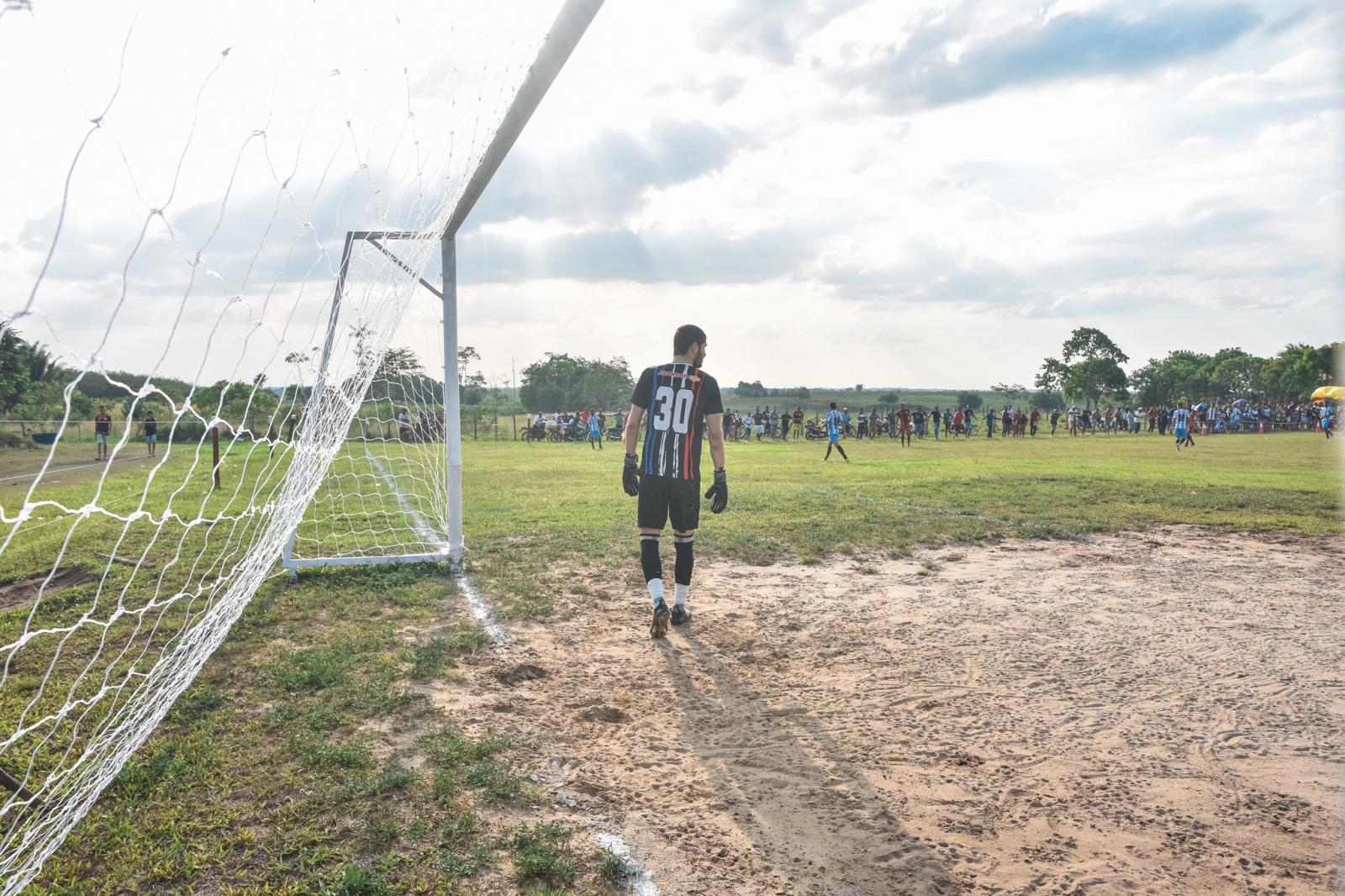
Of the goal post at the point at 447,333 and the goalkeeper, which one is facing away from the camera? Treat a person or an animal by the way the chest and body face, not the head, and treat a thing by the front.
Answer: the goalkeeper

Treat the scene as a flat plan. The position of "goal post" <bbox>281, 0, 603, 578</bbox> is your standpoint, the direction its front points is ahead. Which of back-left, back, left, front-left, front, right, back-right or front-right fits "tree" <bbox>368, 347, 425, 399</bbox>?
left

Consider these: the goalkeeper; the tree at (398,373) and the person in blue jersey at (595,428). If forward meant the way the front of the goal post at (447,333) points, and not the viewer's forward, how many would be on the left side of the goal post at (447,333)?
2

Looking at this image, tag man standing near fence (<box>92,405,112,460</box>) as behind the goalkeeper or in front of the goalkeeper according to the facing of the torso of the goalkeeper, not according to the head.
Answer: in front

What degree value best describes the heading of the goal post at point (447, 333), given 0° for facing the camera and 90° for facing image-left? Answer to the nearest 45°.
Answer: approximately 270°

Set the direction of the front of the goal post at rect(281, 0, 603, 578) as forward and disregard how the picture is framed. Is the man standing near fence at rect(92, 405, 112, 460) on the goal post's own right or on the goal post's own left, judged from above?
on the goal post's own left

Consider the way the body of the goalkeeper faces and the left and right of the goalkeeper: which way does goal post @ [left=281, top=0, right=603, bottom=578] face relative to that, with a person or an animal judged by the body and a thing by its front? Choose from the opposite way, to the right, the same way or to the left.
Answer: to the right

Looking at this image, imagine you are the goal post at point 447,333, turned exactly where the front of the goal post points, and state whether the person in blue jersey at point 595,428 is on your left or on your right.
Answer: on your left

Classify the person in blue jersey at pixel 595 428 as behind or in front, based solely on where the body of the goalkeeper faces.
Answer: in front

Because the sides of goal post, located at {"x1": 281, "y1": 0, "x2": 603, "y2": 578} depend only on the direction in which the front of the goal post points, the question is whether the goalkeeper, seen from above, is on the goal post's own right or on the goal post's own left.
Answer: on the goal post's own right

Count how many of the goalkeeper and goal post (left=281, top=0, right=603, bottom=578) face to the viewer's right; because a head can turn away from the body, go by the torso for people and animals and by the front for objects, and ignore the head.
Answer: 1

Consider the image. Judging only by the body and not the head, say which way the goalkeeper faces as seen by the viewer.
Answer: away from the camera
